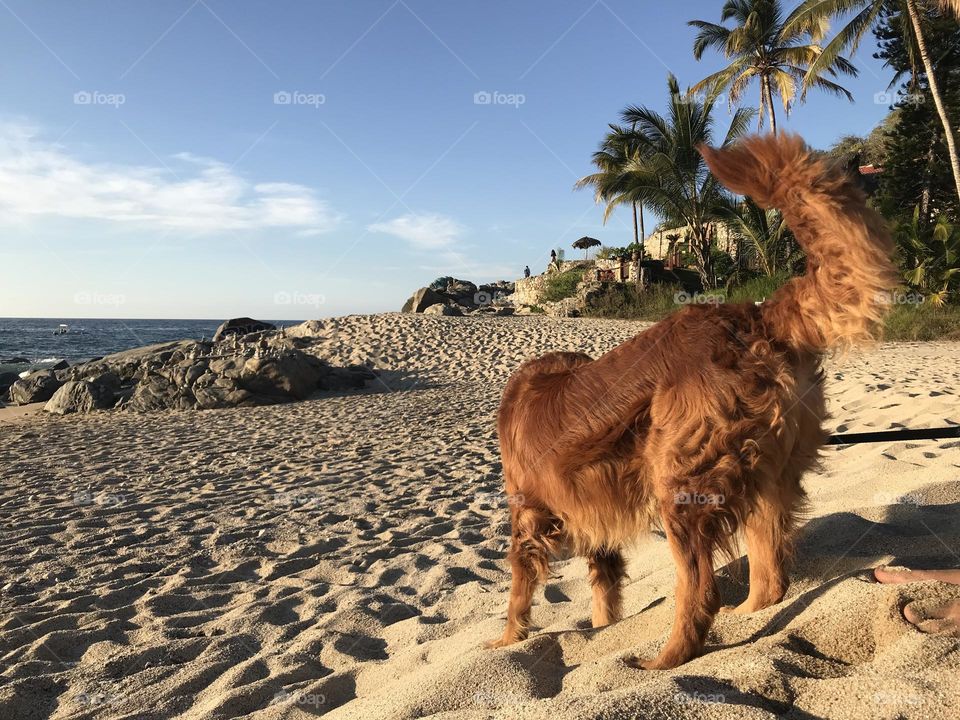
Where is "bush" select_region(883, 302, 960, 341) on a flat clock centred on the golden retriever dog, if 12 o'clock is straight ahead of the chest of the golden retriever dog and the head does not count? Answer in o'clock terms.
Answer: The bush is roughly at 2 o'clock from the golden retriever dog.

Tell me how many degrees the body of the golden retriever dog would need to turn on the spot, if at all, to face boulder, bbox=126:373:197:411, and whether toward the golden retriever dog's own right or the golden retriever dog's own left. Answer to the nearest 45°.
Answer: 0° — it already faces it

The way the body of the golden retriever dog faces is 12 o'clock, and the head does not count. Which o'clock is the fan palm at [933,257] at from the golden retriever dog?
The fan palm is roughly at 2 o'clock from the golden retriever dog.

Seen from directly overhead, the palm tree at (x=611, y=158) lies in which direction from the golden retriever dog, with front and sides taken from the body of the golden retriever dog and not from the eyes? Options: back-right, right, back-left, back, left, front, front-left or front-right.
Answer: front-right

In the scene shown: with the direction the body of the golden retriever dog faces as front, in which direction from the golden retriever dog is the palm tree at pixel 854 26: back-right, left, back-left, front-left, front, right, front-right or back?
front-right

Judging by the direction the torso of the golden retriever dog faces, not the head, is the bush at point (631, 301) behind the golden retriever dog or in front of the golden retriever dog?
in front

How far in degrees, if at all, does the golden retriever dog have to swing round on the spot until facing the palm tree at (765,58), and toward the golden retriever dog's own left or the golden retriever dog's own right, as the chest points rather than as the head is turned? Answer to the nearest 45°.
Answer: approximately 45° to the golden retriever dog's own right

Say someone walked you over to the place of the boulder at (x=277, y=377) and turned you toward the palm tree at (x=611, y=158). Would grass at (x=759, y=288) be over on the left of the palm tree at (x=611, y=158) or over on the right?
right

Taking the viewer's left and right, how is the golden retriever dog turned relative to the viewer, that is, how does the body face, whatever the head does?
facing away from the viewer and to the left of the viewer

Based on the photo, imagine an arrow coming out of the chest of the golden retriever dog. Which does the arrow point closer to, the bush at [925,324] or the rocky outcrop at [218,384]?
the rocky outcrop

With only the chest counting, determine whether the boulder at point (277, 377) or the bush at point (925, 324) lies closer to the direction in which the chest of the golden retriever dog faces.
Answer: the boulder

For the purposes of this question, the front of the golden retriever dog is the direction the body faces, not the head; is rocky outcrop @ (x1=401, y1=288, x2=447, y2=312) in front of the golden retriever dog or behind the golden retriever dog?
in front

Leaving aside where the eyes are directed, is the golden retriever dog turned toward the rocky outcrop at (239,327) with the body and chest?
yes
